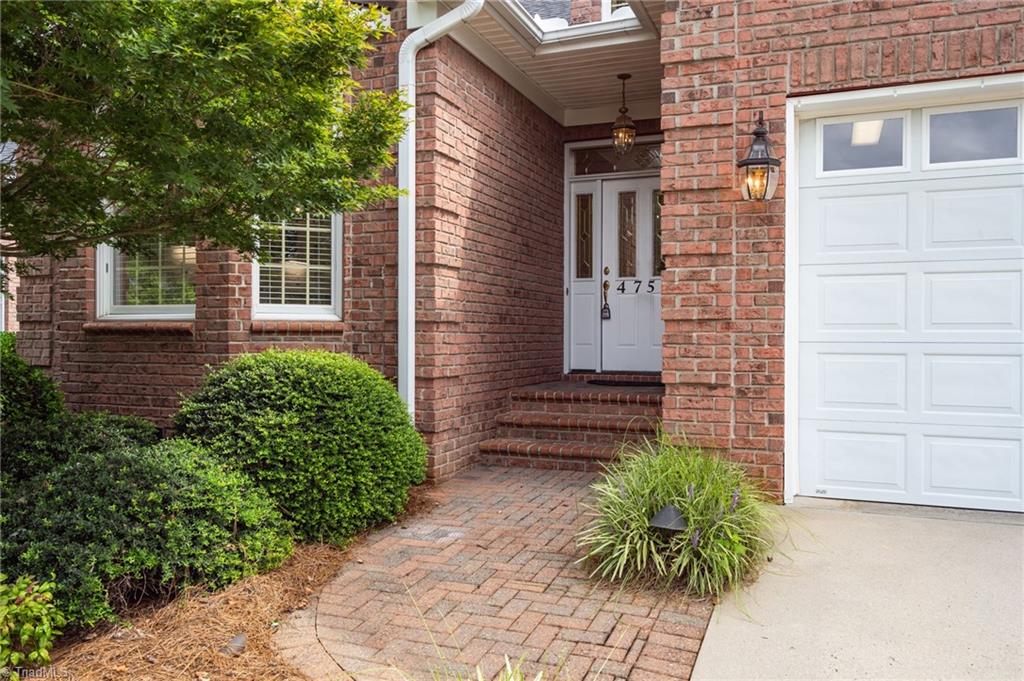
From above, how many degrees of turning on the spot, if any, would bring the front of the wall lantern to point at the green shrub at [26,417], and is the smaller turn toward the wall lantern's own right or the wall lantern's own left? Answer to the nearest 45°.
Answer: approximately 90° to the wall lantern's own right

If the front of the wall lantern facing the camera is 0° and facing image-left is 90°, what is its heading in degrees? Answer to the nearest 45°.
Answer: approximately 0°

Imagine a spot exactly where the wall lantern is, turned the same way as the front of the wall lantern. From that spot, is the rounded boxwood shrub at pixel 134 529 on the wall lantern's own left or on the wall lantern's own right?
on the wall lantern's own right

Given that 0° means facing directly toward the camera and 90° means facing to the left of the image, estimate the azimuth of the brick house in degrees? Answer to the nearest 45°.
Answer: approximately 0°

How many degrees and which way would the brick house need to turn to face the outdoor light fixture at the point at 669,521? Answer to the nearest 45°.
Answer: approximately 45° to its right

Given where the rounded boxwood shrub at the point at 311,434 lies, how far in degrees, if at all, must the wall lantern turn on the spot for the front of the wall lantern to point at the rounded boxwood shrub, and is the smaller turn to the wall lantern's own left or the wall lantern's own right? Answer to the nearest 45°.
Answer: approximately 45° to the wall lantern's own right

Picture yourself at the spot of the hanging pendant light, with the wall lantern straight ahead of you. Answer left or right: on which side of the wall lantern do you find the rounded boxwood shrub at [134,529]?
right

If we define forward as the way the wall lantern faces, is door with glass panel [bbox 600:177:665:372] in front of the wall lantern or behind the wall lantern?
behind

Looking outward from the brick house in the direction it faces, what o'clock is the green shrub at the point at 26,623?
The green shrub is roughly at 2 o'clock from the brick house.
